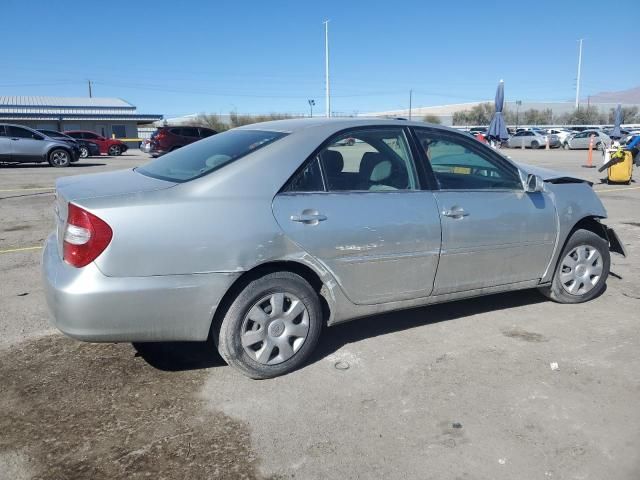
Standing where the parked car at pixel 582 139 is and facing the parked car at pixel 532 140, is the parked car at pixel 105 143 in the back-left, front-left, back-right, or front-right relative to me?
front-left

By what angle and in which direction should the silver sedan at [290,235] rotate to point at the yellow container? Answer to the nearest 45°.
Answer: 0° — it already faces it

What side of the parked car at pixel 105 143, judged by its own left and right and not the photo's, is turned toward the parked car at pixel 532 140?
front

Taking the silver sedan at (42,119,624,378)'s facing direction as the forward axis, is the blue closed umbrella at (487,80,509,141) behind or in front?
in front

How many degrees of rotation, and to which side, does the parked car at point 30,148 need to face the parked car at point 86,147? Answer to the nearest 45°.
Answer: approximately 90° to its left

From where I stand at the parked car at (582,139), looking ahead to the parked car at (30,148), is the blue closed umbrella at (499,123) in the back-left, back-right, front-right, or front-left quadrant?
front-left

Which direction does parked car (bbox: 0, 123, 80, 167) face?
to the viewer's right

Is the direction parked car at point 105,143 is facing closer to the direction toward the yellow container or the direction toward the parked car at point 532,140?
the parked car

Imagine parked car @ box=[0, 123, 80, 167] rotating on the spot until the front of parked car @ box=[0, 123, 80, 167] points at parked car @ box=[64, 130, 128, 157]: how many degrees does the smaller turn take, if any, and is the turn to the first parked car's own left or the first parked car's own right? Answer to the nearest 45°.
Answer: approximately 90° to the first parked car's own left

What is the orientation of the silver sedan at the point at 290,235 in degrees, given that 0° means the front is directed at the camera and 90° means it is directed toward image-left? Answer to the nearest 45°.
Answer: approximately 225°

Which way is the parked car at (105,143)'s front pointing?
to the viewer's right
